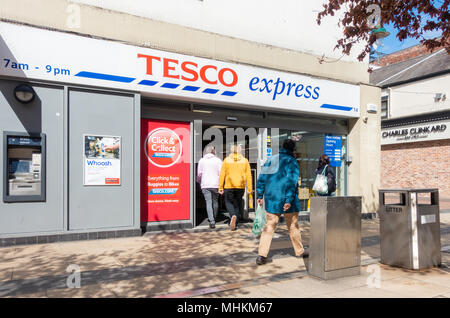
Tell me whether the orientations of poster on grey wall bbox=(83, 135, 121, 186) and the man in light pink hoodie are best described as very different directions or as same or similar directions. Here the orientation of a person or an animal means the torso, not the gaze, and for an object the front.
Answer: very different directions

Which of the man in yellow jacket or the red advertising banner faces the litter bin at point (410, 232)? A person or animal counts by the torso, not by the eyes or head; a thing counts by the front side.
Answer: the red advertising banner

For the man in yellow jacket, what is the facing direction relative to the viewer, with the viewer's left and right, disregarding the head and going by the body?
facing away from the viewer

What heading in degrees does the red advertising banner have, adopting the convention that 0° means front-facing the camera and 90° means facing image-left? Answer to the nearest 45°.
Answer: approximately 315°

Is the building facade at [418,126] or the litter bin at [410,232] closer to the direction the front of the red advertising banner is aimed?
the litter bin

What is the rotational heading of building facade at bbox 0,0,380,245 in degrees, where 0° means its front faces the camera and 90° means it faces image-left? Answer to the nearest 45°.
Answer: approximately 315°

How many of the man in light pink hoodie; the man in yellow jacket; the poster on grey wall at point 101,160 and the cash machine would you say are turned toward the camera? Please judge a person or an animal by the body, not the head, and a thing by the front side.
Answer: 2

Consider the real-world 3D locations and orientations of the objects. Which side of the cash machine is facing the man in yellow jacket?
left

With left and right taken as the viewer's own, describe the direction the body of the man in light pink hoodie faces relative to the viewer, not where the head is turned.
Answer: facing away from the viewer

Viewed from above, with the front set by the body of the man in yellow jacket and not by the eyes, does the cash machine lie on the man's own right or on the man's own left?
on the man's own left

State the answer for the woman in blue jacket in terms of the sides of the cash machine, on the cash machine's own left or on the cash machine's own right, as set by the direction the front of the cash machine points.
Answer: on the cash machine's own left
